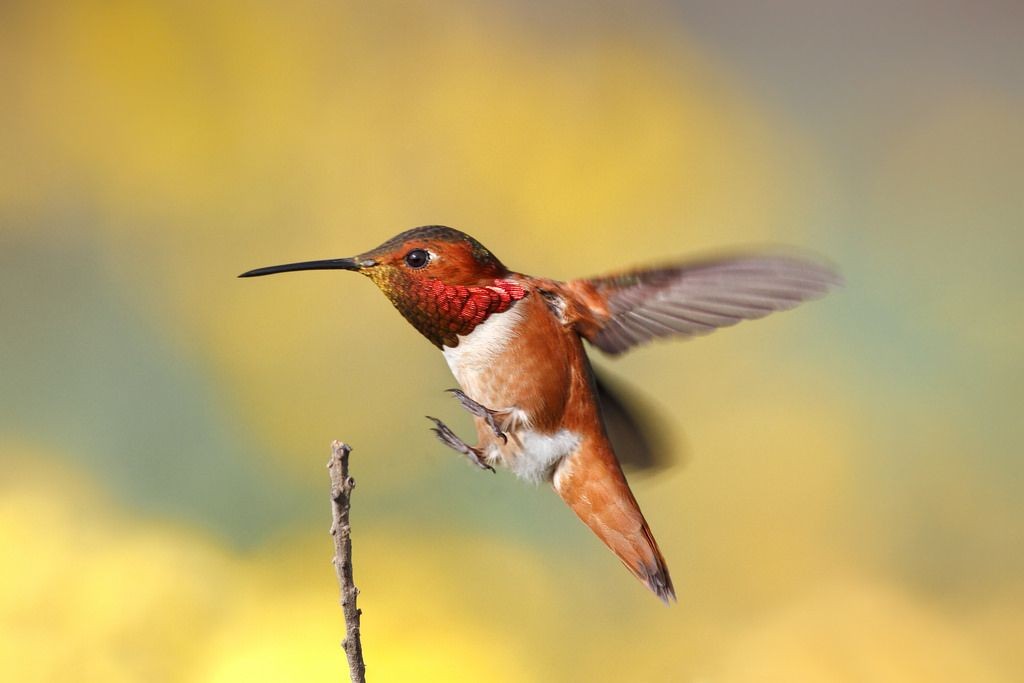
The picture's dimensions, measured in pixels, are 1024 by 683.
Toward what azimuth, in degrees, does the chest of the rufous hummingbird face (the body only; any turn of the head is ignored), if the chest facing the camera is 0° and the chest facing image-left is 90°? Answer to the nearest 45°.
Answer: approximately 90°
